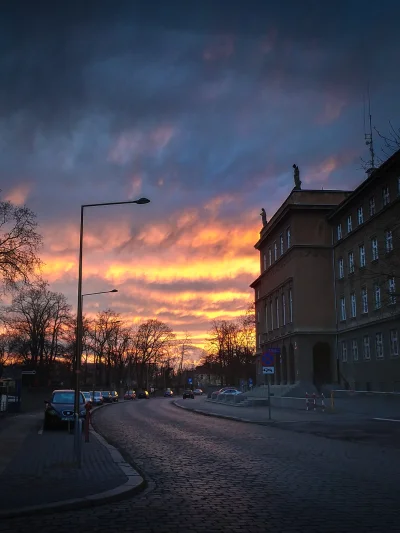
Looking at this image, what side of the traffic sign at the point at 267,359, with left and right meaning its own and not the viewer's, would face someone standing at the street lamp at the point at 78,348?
front

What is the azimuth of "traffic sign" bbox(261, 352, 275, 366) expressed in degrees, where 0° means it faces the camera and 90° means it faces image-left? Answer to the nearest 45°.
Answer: approximately 0°

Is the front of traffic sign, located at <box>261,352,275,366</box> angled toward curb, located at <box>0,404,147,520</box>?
yes
